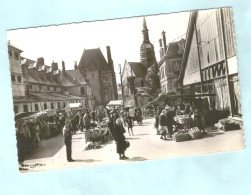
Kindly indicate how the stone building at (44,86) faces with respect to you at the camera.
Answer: facing the viewer and to the right of the viewer
